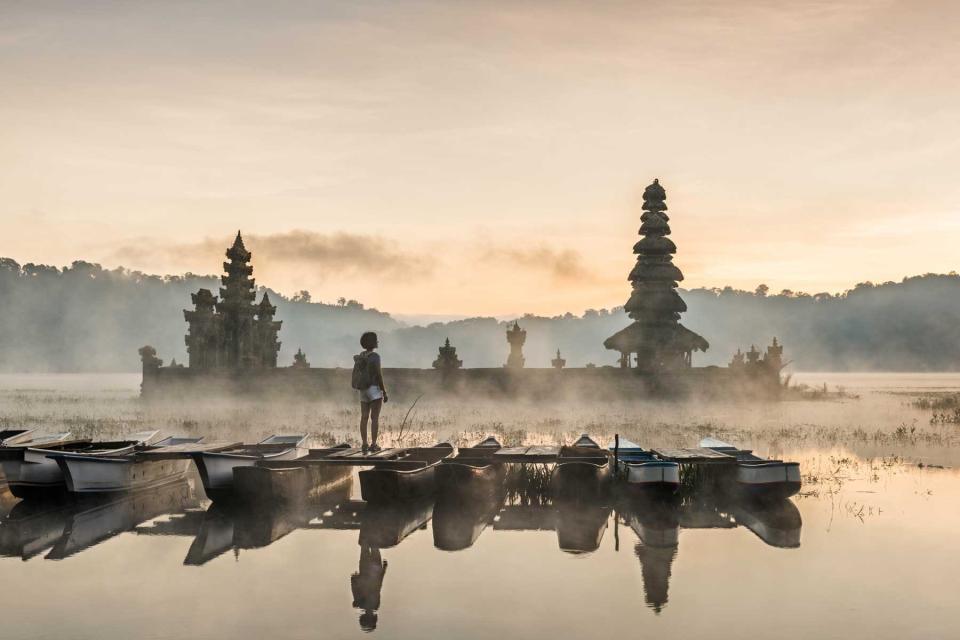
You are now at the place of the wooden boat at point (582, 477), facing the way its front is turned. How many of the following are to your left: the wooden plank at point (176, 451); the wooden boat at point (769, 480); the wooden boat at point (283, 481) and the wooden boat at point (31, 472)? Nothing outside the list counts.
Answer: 3

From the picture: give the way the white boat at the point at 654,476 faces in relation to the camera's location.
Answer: facing away from the viewer and to the left of the viewer

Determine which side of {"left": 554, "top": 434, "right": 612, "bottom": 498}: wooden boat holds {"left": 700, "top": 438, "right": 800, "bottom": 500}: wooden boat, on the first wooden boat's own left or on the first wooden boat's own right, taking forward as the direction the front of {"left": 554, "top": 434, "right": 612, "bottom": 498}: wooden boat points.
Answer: on the first wooden boat's own right

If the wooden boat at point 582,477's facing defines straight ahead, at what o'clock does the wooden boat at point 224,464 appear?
the wooden boat at point 224,464 is roughly at 9 o'clock from the wooden boat at point 582,477.
